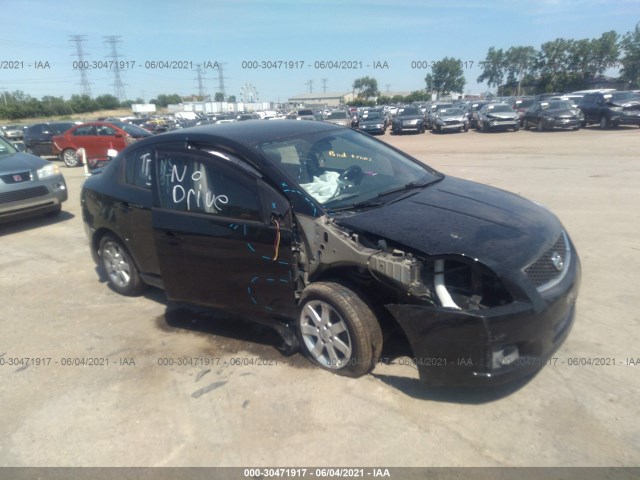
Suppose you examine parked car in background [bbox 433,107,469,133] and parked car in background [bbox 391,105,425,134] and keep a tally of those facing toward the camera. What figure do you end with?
2

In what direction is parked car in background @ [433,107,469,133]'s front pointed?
toward the camera

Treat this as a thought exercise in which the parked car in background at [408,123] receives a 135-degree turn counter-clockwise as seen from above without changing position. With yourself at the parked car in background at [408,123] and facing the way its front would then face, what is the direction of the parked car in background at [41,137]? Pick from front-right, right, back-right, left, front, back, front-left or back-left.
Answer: back

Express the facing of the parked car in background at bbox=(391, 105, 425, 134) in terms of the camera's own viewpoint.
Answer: facing the viewer

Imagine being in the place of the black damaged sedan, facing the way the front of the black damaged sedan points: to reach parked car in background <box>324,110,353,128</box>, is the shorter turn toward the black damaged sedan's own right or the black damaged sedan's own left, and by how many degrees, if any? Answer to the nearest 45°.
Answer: approximately 135° to the black damaged sedan's own left

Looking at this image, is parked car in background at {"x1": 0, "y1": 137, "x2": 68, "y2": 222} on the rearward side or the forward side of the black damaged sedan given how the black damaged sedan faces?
on the rearward side

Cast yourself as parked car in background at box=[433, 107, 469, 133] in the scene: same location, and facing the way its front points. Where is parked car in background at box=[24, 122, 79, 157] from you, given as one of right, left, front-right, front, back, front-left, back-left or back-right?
front-right

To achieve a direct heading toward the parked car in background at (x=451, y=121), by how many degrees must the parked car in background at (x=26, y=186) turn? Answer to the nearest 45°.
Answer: approximately 90° to its left

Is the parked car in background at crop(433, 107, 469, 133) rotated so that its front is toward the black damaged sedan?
yes

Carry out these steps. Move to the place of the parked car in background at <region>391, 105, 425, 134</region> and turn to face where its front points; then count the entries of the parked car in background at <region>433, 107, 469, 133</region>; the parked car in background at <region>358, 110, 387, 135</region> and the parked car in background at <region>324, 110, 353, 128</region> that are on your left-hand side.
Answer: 1

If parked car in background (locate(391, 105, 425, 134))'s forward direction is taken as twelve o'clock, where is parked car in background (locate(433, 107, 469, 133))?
parked car in background (locate(433, 107, 469, 133)) is roughly at 9 o'clock from parked car in background (locate(391, 105, 425, 134)).

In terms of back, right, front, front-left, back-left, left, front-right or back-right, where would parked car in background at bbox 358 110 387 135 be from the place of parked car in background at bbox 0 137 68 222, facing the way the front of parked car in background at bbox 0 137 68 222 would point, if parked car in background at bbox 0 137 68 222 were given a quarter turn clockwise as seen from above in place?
back

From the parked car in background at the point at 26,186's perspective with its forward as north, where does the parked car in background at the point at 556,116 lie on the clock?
the parked car in background at the point at 556,116 is roughly at 10 o'clock from the parked car in background at the point at 26,186.

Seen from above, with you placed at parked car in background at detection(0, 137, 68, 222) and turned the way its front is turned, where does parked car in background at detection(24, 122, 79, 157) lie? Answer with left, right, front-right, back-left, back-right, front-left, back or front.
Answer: back-left

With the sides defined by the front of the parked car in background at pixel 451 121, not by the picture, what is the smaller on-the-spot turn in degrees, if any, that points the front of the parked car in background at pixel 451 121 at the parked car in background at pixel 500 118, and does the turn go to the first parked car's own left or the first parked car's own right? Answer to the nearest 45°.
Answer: approximately 45° to the first parked car's own left
